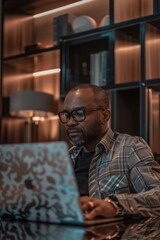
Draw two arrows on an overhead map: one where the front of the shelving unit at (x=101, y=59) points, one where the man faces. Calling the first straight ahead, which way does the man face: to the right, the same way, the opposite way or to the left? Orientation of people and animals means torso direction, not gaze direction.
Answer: the same way

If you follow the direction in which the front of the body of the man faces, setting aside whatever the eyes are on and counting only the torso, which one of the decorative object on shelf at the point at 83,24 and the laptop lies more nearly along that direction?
the laptop

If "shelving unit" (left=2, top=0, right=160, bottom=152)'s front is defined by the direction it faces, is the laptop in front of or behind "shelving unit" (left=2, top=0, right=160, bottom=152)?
in front

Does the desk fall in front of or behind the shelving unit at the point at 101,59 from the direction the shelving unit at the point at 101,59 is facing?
in front

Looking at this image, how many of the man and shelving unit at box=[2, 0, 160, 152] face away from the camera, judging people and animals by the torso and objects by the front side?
0

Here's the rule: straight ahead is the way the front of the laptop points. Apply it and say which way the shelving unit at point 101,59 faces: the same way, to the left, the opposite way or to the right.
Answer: the opposite way

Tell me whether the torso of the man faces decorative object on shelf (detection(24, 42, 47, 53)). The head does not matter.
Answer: no

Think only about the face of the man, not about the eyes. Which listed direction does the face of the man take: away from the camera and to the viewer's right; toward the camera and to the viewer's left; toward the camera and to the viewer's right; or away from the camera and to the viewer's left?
toward the camera and to the viewer's left

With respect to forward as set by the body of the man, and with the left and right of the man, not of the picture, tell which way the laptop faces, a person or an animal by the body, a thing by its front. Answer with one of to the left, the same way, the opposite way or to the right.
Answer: the opposite way

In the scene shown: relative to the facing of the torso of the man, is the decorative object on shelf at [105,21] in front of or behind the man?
behind

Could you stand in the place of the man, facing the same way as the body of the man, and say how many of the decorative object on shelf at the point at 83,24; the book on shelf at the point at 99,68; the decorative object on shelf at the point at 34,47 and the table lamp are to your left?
0

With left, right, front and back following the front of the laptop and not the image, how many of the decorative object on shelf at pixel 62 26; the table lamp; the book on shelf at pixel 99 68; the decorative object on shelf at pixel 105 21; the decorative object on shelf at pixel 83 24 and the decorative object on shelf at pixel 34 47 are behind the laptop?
0

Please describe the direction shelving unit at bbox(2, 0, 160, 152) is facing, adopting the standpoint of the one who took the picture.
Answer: facing the viewer and to the left of the viewer

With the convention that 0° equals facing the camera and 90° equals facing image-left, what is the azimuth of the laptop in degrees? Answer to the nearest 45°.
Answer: approximately 225°

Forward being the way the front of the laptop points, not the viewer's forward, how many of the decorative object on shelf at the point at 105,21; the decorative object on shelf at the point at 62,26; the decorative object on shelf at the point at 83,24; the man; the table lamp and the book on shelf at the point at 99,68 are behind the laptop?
0
